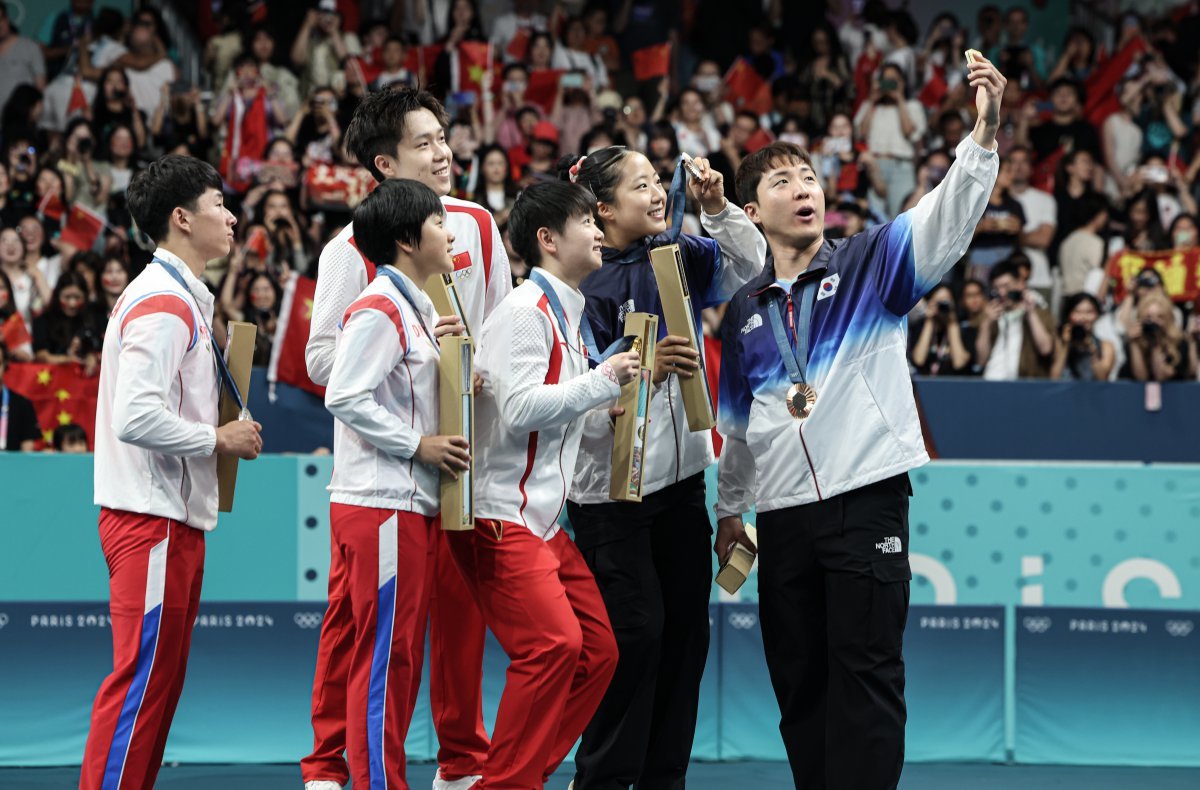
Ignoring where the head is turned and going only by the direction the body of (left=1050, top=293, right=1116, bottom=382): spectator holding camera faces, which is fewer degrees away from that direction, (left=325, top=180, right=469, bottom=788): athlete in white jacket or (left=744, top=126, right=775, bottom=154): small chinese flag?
the athlete in white jacket

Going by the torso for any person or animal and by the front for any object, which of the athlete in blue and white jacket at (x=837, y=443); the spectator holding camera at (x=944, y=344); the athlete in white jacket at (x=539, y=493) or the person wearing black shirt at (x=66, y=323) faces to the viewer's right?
the athlete in white jacket at (x=539, y=493)

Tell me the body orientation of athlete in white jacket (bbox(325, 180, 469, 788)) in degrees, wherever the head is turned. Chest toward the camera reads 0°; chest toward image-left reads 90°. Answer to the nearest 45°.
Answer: approximately 270°

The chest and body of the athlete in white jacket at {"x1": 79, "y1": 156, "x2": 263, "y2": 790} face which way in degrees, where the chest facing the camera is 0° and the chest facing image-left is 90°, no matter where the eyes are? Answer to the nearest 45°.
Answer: approximately 270°

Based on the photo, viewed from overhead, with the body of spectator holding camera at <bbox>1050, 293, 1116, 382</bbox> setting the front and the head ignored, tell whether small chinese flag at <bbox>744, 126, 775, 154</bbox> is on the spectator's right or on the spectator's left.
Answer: on the spectator's right

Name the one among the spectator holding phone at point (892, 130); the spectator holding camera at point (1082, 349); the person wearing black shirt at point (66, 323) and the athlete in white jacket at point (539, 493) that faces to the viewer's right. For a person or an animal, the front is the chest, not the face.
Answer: the athlete in white jacket

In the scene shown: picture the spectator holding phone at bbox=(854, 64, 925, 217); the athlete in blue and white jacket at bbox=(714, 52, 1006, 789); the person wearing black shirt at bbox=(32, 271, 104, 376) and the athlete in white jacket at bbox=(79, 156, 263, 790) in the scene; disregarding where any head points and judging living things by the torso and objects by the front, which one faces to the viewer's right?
the athlete in white jacket at bbox=(79, 156, 263, 790)

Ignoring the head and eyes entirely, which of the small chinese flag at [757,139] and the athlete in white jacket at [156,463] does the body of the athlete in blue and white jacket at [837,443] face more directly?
the athlete in white jacket
